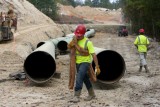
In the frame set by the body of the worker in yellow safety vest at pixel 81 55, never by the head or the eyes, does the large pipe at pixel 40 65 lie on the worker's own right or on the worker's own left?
on the worker's own right

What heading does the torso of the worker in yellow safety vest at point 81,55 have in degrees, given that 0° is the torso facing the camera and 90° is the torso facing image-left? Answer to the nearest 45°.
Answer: approximately 45°

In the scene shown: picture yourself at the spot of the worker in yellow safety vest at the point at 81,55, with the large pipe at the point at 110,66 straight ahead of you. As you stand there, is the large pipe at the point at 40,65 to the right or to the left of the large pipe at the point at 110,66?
left

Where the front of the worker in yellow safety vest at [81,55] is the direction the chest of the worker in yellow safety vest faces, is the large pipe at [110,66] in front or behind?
behind
